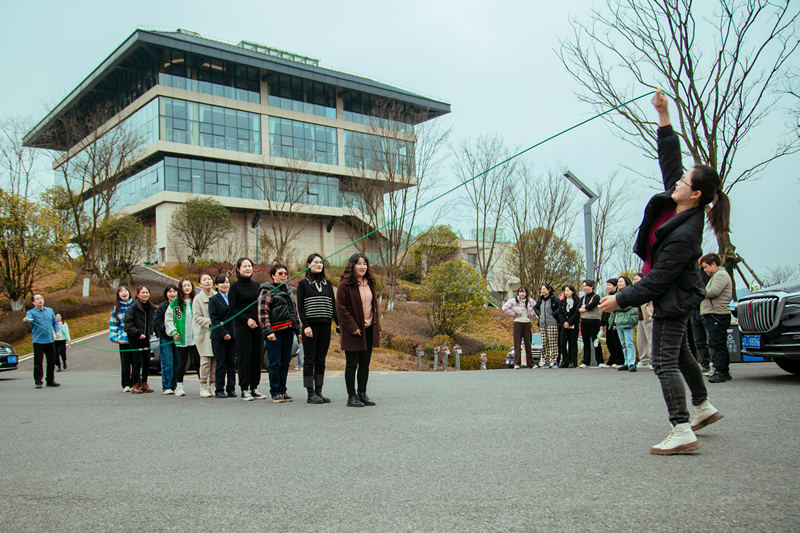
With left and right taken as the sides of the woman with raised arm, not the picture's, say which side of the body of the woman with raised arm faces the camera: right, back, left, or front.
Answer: left

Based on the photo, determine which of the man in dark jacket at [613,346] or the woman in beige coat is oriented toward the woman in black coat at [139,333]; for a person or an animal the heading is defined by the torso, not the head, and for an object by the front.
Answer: the man in dark jacket

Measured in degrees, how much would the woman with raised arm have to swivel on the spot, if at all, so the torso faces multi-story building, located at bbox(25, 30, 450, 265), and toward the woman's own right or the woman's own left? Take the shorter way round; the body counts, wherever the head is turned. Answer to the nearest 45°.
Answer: approximately 45° to the woman's own right

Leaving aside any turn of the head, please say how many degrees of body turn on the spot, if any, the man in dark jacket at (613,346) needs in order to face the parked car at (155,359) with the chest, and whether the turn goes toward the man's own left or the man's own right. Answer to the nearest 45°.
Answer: approximately 45° to the man's own right

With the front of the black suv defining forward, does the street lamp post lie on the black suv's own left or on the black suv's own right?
on the black suv's own right

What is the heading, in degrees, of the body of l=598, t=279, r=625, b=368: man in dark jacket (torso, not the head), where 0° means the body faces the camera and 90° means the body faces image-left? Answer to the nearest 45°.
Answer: approximately 45°

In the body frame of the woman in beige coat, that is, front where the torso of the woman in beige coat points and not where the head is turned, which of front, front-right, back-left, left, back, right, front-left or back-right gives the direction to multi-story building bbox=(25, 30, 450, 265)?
back-left

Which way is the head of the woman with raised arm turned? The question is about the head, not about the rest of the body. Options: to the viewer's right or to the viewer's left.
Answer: to the viewer's left

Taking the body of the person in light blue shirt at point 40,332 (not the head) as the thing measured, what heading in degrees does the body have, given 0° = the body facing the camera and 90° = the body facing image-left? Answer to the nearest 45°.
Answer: approximately 0°
